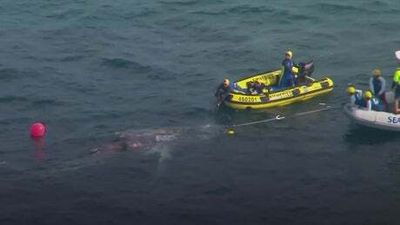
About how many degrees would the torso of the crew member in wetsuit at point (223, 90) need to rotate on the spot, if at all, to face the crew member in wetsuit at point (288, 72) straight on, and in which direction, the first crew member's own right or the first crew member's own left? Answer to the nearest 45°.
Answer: approximately 180°

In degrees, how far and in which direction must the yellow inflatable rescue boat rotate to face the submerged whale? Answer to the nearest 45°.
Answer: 0° — it already faces it

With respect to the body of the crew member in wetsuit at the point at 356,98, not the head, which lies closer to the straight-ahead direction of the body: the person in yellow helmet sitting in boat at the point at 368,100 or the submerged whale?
the submerged whale

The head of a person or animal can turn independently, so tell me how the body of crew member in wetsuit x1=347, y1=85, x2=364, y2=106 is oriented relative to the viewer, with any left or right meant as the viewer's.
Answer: facing to the left of the viewer

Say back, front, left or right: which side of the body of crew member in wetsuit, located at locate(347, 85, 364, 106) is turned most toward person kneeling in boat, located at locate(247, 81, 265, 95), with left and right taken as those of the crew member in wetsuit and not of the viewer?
front

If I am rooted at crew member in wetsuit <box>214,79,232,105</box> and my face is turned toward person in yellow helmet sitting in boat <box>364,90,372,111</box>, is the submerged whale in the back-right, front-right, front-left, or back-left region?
back-right

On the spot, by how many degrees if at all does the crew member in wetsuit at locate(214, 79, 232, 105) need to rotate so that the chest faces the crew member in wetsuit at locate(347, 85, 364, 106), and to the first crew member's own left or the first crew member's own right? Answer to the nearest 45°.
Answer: approximately 135° to the first crew member's own left
